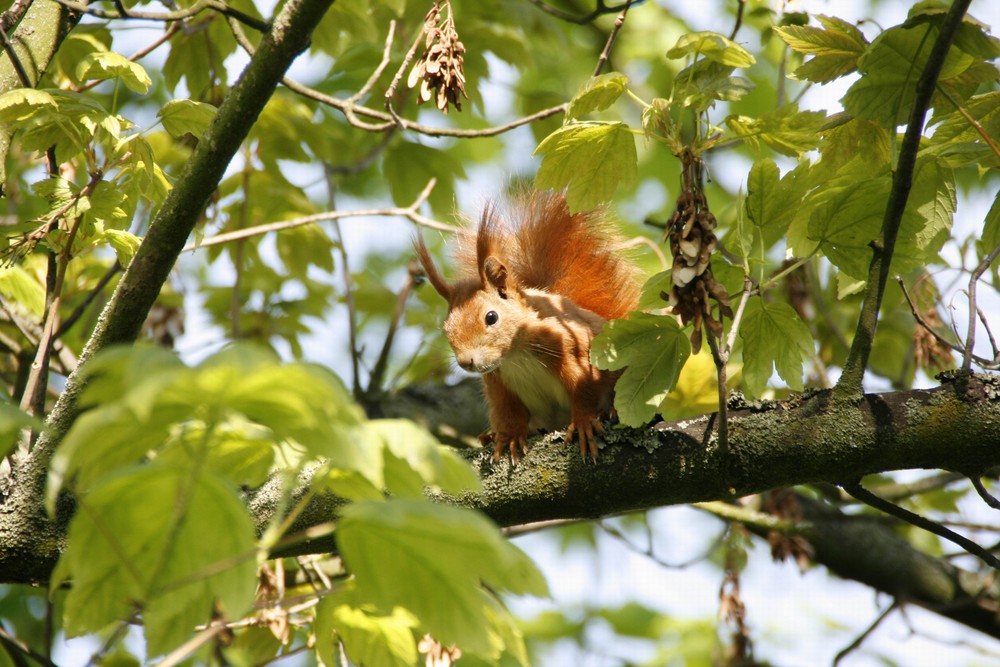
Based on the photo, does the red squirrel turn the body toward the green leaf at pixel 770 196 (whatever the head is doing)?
no

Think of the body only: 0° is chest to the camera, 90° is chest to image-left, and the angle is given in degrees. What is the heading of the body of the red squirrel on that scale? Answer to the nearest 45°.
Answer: approximately 45°

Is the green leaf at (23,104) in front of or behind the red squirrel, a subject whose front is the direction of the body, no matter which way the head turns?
in front

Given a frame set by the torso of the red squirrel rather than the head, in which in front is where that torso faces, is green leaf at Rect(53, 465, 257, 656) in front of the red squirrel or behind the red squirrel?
in front

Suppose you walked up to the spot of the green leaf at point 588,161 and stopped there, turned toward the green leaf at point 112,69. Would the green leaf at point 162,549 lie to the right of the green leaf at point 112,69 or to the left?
left

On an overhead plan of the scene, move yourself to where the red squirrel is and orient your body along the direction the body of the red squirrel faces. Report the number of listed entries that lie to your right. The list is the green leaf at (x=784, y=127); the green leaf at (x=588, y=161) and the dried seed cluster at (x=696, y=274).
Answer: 0

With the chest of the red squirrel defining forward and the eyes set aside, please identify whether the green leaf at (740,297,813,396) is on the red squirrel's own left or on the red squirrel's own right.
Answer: on the red squirrel's own left

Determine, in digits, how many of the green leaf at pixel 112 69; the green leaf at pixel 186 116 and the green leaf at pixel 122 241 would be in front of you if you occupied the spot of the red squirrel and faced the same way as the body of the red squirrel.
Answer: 3

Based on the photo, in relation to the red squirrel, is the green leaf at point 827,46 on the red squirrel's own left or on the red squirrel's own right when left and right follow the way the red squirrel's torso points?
on the red squirrel's own left

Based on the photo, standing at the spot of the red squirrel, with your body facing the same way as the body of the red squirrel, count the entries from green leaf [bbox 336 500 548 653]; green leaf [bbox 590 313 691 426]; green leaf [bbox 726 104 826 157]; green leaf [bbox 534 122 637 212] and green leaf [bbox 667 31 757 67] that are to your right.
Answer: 0

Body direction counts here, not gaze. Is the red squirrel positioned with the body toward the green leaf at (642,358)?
no

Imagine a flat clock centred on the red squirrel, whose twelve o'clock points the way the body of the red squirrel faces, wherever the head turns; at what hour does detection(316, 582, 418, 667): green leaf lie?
The green leaf is roughly at 11 o'clock from the red squirrel.

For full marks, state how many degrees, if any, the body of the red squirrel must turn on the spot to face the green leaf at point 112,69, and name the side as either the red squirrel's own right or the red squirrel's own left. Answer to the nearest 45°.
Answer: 0° — it already faces it

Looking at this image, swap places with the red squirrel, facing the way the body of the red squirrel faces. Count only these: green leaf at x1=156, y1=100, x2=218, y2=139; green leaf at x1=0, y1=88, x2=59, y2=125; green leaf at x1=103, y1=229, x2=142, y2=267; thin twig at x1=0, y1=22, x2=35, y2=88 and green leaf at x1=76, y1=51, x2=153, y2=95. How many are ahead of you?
5

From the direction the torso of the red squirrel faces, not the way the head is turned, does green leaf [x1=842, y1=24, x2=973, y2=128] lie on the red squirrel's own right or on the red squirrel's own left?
on the red squirrel's own left
